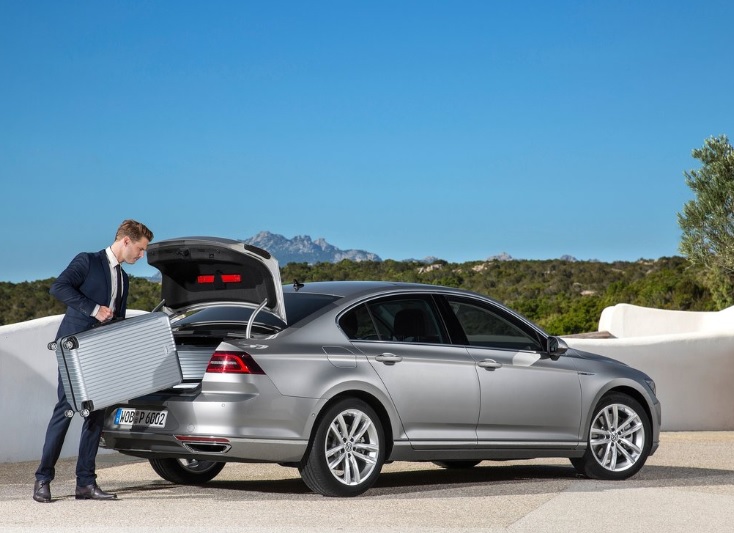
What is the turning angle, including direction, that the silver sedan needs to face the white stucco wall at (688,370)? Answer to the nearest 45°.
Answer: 0° — it already faces it

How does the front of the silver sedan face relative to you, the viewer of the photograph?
facing away from the viewer and to the right of the viewer

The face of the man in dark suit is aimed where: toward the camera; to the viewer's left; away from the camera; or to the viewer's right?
to the viewer's right

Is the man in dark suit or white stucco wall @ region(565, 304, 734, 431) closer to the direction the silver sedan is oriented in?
the white stucco wall

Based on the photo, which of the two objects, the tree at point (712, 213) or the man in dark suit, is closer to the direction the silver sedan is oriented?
the tree
